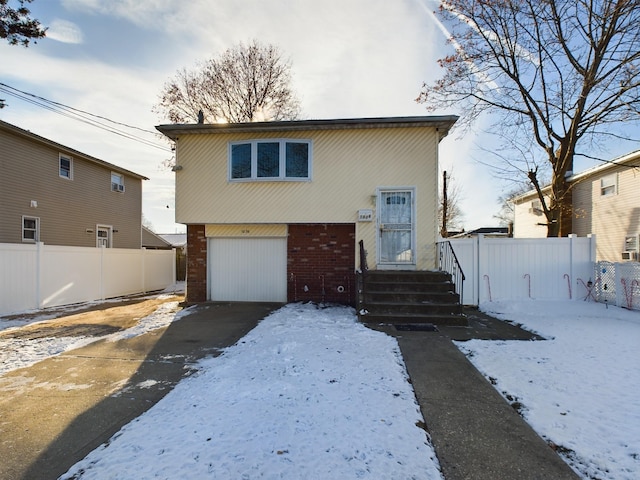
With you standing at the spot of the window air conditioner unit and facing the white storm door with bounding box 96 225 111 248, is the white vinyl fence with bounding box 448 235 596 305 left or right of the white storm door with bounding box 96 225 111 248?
left

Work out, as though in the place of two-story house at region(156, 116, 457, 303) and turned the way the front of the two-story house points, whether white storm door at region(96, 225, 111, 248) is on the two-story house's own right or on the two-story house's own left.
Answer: on the two-story house's own right

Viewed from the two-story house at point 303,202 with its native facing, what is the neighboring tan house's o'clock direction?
The neighboring tan house is roughly at 4 o'clock from the two-story house.

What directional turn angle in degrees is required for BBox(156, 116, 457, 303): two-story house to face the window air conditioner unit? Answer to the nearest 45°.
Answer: approximately 90° to its left

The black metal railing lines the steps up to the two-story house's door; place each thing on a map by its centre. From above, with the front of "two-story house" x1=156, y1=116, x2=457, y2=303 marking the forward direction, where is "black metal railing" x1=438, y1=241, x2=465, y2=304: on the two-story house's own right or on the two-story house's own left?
on the two-story house's own left

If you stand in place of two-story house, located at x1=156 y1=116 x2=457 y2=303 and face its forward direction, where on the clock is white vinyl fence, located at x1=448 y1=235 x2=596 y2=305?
The white vinyl fence is roughly at 9 o'clock from the two-story house.

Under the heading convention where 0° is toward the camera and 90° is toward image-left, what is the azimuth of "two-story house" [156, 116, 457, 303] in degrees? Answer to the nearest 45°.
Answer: approximately 0°
